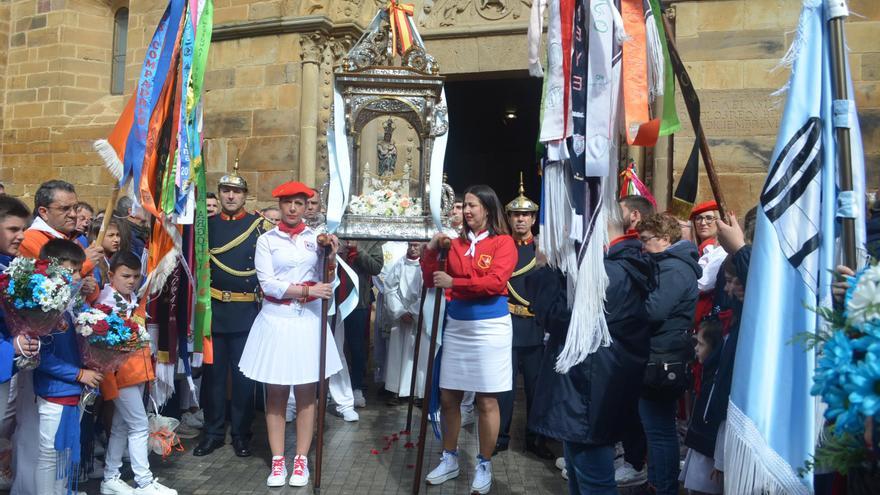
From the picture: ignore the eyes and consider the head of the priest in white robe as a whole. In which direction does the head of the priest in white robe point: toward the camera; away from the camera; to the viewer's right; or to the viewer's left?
toward the camera

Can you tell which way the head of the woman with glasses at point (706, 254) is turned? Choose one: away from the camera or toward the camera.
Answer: toward the camera

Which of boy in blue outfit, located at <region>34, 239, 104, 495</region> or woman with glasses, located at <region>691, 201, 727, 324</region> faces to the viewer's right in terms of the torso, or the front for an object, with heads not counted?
the boy in blue outfit

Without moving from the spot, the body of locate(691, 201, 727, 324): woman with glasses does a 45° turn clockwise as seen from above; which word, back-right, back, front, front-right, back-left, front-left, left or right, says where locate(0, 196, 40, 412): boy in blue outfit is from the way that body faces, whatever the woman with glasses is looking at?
front-left

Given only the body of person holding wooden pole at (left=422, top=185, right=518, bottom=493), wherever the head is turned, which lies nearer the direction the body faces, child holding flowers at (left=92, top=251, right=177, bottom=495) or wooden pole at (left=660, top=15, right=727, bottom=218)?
the child holding flowers

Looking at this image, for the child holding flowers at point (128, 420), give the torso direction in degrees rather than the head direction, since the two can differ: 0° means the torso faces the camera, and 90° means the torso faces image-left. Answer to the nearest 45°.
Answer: approximately 315°

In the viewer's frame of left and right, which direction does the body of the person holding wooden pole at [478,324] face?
facing the viewer and to the left of the viewer

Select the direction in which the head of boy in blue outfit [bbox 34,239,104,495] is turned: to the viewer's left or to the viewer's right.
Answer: to the viewer's right

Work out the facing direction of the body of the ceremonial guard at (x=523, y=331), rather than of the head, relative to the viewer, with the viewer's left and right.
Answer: facing the viewer

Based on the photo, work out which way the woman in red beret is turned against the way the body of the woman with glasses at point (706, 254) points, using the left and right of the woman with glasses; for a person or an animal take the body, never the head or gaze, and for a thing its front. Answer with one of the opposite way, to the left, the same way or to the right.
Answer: the same way

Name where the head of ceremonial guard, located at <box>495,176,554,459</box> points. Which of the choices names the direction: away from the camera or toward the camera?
toward the camera

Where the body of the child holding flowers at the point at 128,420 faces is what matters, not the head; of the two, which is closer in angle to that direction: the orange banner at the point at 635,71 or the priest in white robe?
the orange banner

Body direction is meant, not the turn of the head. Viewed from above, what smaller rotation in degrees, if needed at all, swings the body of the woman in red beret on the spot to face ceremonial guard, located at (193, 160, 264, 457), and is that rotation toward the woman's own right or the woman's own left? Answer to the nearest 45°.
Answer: approximately 135° to the woman's own right

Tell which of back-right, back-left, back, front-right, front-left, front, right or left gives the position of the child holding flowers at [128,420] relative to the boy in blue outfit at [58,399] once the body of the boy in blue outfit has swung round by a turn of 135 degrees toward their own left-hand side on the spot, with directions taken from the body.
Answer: right
